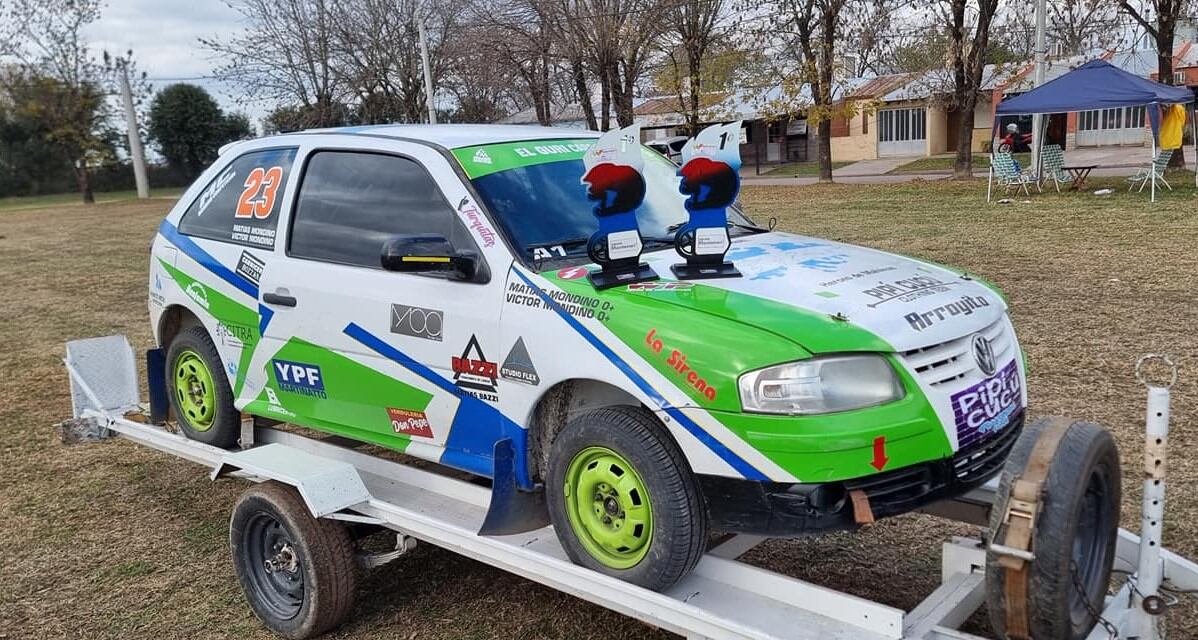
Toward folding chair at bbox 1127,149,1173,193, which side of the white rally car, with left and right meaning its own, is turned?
left

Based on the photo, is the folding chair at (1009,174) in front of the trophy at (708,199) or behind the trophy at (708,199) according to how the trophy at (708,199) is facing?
behind

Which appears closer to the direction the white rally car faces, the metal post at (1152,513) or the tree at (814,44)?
the metal post

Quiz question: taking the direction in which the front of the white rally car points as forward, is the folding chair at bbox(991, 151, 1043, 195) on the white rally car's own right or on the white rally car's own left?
on the white rally car's own left

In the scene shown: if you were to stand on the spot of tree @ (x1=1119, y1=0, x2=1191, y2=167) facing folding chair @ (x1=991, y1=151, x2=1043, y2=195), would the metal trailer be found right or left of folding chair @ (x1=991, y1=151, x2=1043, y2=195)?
left

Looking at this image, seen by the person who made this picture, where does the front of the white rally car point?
facing the viewer and to the right of the viewer

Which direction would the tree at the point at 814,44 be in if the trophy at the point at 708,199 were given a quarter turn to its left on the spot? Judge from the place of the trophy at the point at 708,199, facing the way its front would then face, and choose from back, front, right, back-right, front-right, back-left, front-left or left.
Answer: left

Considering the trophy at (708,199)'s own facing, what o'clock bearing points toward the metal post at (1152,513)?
The metal post is roughly at 10 o'clock from the trophy.

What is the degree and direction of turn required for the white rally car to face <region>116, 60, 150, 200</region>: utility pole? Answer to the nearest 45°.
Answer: approximately 180°

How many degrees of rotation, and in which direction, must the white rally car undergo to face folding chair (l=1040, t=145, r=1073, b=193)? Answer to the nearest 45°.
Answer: approximately 90° to its left

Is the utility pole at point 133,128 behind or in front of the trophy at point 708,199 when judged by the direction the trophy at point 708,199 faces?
behind

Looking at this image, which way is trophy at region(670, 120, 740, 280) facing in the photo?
toward the camera
